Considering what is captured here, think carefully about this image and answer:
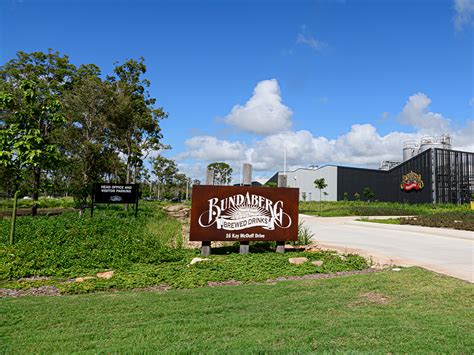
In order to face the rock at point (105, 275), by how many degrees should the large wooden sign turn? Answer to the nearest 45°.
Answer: approximately 45° to its right

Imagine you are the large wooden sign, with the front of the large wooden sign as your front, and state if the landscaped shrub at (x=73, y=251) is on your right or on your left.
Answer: on your right

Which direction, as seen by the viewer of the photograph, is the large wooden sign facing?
facing the viewer

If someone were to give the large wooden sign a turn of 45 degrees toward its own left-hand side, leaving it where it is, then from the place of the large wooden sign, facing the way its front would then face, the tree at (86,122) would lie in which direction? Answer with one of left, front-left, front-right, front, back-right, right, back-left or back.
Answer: back

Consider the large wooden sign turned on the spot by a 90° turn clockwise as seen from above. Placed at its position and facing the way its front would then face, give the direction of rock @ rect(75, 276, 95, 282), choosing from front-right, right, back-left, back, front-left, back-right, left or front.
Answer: front-left

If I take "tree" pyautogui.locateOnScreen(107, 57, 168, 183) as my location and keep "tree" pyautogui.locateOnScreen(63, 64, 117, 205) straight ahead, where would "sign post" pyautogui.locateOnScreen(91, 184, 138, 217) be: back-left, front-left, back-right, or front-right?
front-left

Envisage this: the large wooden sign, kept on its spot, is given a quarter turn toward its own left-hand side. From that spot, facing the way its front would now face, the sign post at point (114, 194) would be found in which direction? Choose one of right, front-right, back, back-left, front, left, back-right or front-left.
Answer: back-left

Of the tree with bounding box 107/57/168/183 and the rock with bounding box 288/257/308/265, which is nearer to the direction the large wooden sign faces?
the rock

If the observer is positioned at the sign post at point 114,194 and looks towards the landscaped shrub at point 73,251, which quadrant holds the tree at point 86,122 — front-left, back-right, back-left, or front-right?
back-right
